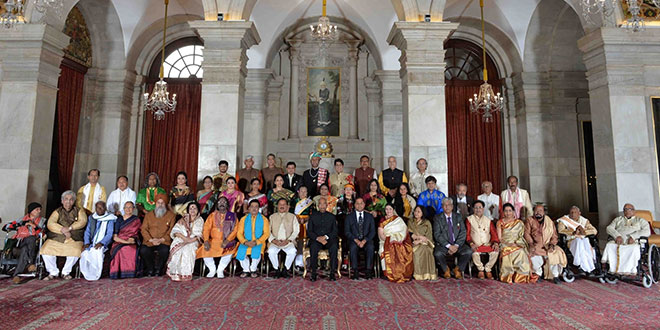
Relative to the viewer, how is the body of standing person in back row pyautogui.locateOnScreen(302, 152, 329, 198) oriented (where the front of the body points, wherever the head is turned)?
toward the camera

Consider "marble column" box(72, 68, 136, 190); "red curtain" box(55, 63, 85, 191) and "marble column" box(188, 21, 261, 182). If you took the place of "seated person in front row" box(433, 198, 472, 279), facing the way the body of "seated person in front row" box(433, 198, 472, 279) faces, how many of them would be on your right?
3

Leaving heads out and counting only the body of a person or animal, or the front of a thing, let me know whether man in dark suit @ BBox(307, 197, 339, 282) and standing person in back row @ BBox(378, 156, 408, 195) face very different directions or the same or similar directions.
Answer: same or similar directions

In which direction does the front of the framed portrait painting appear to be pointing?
toward the camera

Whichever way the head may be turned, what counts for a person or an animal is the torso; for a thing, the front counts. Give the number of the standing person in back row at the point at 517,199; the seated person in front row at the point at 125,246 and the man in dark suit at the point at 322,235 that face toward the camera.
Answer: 3

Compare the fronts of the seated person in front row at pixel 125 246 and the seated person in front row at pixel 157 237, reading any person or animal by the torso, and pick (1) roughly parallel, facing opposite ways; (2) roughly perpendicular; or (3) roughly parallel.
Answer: roughly parallel

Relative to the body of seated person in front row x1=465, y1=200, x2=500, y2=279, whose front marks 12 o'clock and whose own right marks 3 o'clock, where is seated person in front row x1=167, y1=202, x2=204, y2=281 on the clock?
seated person in front row x1=167, y1=202, x2=204, y2=281 is roughly at 2 o'clock from seated person in front row x1=465, y1=200, x2=500, y2=279.

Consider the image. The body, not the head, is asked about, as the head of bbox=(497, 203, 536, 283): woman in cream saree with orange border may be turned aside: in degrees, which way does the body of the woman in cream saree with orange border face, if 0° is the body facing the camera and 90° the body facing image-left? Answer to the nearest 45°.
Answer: approximately 0°

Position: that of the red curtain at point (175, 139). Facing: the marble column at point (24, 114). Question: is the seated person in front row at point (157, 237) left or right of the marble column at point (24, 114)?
left

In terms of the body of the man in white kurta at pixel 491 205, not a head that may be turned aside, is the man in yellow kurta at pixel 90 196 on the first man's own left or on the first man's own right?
on the first man's own right

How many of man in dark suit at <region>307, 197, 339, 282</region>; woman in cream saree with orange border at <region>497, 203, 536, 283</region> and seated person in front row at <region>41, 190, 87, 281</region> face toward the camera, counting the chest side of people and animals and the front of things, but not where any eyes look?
3

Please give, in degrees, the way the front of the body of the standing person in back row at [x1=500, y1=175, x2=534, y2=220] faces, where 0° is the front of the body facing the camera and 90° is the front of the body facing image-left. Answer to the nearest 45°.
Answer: approximately 0°

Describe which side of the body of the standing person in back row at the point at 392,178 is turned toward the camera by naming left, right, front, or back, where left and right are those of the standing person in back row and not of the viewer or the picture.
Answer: front

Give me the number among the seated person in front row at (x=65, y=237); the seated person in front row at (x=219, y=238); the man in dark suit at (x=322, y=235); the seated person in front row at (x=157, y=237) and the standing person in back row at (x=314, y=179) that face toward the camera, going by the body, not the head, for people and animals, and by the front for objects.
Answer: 5

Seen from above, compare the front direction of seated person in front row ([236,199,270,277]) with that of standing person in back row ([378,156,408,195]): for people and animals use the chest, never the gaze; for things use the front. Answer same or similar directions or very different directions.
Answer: same or similar directions

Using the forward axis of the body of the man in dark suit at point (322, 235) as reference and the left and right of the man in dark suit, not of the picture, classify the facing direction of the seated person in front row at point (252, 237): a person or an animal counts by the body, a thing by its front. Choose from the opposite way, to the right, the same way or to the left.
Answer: the same way

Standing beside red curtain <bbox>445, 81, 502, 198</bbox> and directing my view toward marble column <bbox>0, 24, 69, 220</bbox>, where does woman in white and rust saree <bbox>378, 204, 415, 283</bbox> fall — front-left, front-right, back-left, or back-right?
front-left

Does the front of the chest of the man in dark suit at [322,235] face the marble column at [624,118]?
no
